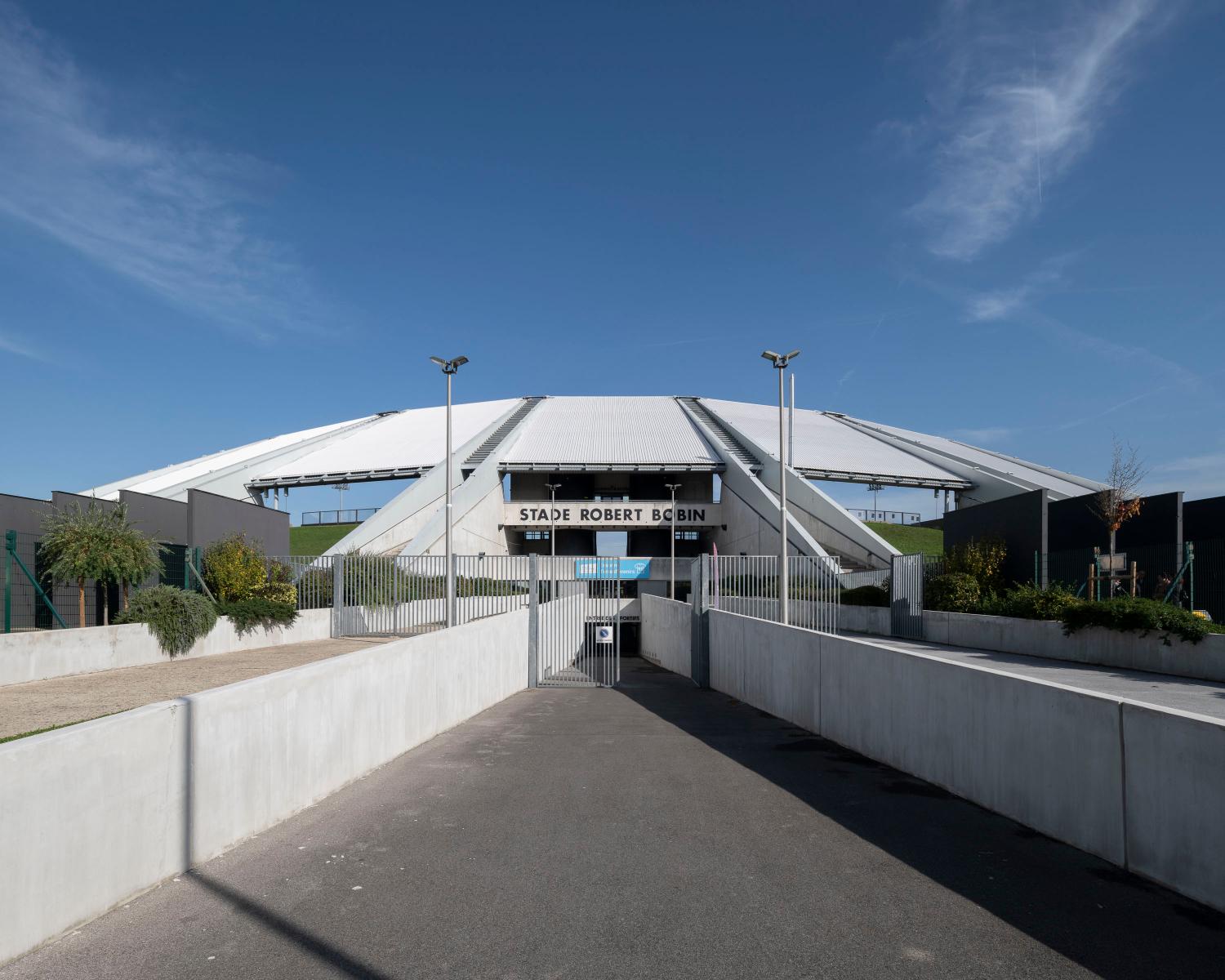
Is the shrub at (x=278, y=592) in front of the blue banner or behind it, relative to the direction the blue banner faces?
in front

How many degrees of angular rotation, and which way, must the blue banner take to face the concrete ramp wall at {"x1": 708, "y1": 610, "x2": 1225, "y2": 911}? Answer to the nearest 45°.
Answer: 0° — it already faces it

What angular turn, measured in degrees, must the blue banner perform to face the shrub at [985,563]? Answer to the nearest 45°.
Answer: approximately 45° to its left

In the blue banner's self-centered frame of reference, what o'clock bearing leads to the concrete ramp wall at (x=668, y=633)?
The concrete ramp wall is roughly at 12 o'clock from the blue banner.

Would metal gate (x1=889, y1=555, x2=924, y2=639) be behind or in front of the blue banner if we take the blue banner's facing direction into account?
in front

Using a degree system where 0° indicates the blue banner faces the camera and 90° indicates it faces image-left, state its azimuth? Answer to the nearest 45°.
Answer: approximately 0°

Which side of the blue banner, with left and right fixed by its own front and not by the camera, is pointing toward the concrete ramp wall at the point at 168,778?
front

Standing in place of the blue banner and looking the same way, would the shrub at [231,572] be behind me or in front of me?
in front
